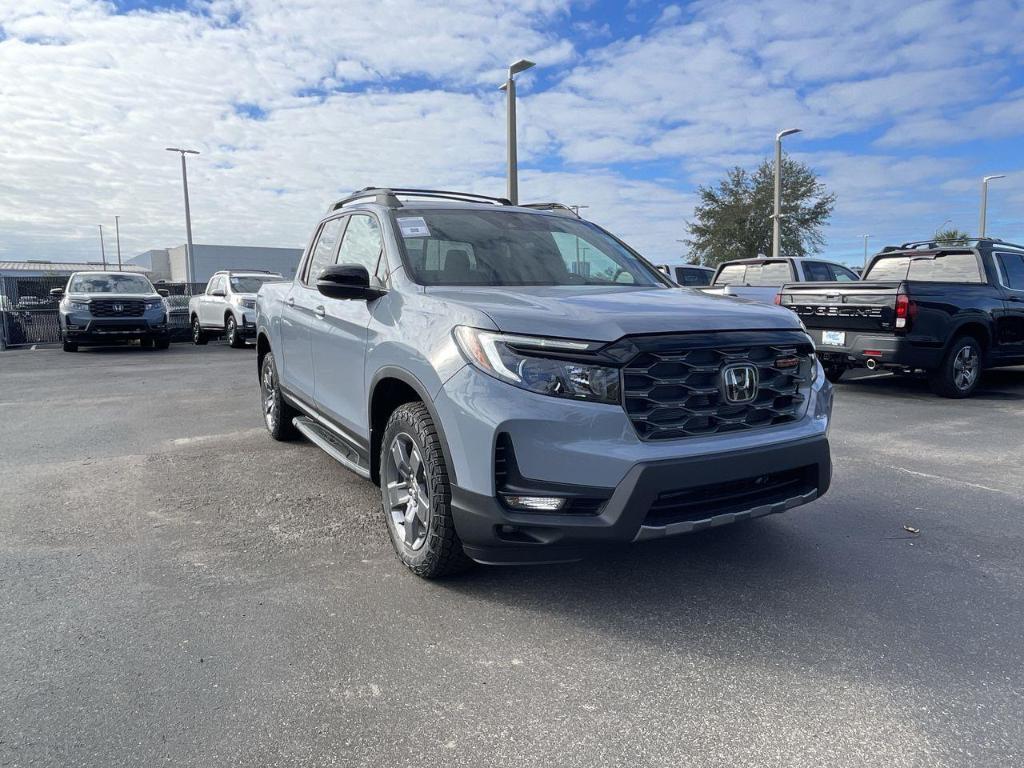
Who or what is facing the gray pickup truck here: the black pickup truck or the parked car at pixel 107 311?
the parked car

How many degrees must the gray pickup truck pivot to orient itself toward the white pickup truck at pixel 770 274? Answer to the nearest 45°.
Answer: approximately 135° to its left

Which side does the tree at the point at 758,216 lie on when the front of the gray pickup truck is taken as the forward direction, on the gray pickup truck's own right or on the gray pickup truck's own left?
on the gray pickup truck's own left

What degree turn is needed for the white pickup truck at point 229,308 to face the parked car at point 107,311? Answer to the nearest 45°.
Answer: approximately 135° to its right

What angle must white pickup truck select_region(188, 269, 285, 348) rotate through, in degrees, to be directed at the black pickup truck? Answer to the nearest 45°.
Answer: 0° — it already faces it

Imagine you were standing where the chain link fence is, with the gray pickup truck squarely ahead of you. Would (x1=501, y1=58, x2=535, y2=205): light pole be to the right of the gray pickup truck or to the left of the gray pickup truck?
left

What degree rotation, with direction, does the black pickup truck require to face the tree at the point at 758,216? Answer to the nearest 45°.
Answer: approximately 45° to its left

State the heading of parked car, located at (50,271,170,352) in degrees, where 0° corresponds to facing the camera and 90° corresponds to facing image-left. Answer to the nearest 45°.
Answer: approximately 0°

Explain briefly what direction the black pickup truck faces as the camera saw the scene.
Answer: facing away from the viewer and to the right of the viewer
